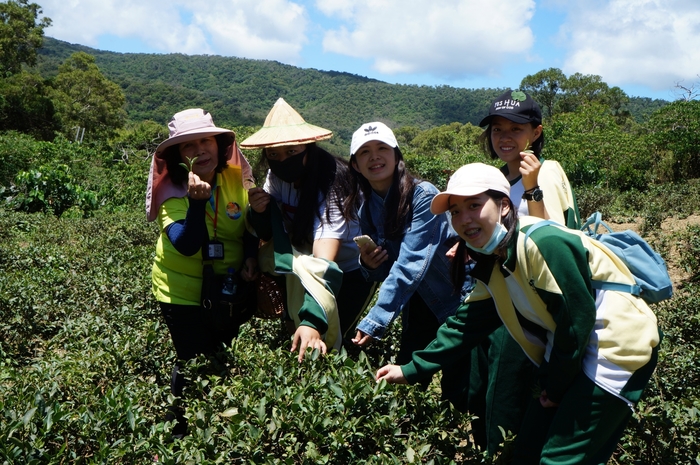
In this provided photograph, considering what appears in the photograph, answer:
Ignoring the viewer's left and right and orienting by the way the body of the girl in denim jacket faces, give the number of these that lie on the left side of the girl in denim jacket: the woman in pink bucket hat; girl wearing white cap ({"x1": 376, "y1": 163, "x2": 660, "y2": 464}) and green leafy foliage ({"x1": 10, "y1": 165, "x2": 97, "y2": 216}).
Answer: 1

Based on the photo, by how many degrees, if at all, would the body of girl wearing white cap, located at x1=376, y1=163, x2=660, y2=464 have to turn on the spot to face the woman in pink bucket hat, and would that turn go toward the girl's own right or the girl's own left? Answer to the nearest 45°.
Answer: approximately 45° to the girl's own right

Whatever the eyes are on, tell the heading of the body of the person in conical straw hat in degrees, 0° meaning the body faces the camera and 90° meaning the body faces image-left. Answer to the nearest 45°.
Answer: approximately 45°

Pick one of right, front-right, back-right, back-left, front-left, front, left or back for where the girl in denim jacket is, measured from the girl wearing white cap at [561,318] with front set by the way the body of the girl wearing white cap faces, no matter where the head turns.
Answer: right

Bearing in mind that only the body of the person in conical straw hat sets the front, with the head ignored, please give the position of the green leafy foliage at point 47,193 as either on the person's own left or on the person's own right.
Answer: on the person's own right

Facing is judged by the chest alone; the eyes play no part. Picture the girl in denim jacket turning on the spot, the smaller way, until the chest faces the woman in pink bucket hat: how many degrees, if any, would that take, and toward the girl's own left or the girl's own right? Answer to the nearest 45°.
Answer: approximately 45° to the girl's own right

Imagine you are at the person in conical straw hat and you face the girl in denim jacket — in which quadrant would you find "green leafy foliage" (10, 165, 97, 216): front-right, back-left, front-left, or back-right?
back-left

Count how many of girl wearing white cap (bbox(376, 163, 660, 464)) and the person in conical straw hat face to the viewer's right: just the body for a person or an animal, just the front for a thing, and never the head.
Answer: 0
